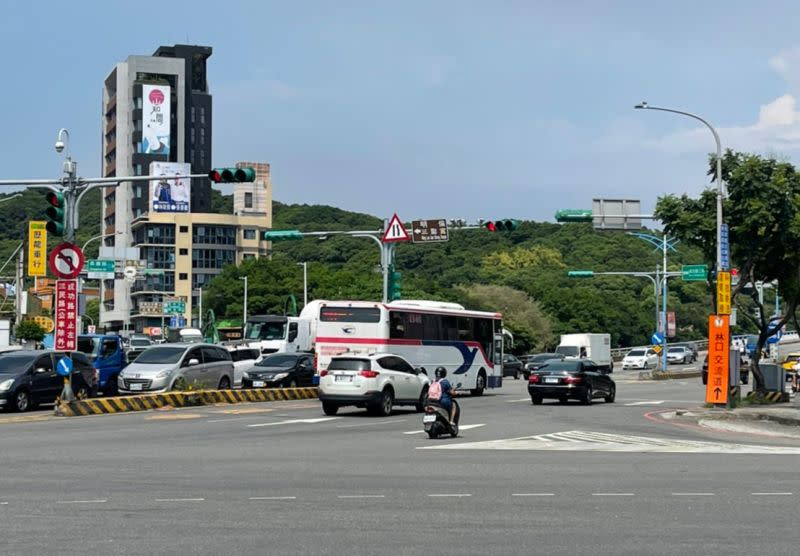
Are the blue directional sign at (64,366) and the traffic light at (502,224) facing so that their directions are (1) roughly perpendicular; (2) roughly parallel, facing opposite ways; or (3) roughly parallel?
roughly parallel

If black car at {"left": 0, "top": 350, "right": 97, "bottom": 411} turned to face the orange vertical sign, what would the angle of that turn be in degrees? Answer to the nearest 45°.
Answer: approximately 135° to its left

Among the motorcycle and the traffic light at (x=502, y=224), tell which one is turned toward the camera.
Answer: the traffic light

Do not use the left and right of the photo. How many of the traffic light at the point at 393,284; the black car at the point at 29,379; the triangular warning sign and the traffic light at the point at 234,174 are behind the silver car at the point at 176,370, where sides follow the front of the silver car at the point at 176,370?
2

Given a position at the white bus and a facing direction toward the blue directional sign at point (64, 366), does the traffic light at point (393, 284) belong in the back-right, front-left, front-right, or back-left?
back-right

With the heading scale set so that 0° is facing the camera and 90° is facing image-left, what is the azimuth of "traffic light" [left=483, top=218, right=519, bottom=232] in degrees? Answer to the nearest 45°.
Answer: approximately 0°

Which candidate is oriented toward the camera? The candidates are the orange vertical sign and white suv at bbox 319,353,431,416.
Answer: the orange vertical sign

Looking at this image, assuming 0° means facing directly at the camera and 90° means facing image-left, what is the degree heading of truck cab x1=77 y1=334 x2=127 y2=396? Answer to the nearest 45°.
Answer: approximately 45°

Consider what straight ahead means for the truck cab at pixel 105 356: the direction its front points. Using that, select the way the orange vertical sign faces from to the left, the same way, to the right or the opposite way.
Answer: the same way

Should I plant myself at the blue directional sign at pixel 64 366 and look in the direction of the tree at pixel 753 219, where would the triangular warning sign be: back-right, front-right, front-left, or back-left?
front-left

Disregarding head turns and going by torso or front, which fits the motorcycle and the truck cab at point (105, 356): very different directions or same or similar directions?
very different directions

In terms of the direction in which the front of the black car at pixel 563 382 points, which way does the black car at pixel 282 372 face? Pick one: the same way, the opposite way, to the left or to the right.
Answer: the opposite way

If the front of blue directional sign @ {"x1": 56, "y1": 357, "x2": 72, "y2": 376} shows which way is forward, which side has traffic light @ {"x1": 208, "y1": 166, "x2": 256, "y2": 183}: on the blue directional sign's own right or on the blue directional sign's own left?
on the blue directional sign's own left

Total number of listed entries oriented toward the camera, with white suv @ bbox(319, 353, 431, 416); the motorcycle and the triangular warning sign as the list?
1

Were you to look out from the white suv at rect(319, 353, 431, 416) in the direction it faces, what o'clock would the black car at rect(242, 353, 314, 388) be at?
The black car is roughly at 10 o'clock from the white suv.

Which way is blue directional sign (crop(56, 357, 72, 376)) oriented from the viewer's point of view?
toward the camera

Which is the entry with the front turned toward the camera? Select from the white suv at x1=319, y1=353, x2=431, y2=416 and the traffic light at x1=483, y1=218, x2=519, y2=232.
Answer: the traffic light

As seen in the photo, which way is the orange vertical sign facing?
toward the camera

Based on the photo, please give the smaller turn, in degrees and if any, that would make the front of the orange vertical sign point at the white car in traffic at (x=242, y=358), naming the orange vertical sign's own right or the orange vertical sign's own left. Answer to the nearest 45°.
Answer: approximately 135° to the orange vertical sign's own right
